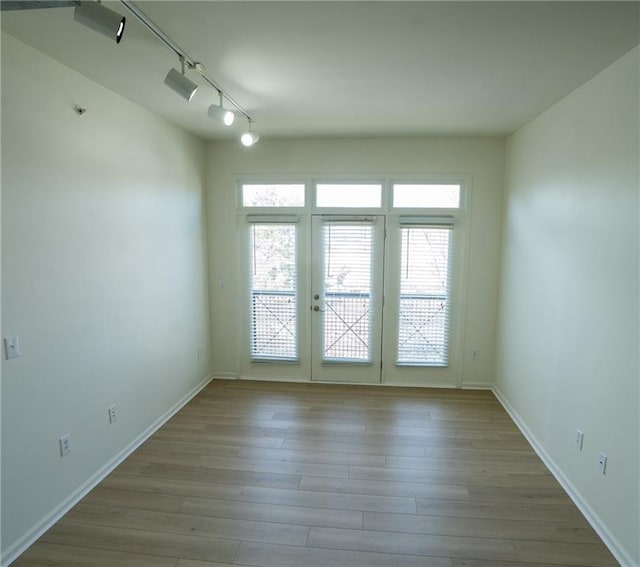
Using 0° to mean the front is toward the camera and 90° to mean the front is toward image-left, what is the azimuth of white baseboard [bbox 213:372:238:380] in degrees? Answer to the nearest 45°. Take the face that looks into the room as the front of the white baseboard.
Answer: approximately 0°

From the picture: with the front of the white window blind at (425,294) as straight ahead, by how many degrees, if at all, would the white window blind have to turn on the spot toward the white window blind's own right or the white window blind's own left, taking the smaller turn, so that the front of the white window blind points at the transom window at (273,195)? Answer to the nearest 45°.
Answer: approximately 90° to the white window blind's own right

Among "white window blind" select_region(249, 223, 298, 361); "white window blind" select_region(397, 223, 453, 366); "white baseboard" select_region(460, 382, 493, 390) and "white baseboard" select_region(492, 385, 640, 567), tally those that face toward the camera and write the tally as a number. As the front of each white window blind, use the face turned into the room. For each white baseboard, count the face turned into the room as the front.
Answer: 3

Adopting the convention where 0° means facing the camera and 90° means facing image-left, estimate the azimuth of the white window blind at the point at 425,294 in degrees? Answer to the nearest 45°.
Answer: approximately 0°

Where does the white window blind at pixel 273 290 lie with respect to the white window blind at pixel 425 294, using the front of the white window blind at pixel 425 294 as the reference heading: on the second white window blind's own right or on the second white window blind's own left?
on the second white window blind's own right

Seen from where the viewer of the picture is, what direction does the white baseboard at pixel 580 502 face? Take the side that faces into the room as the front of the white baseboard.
facing to the left of the viewer
